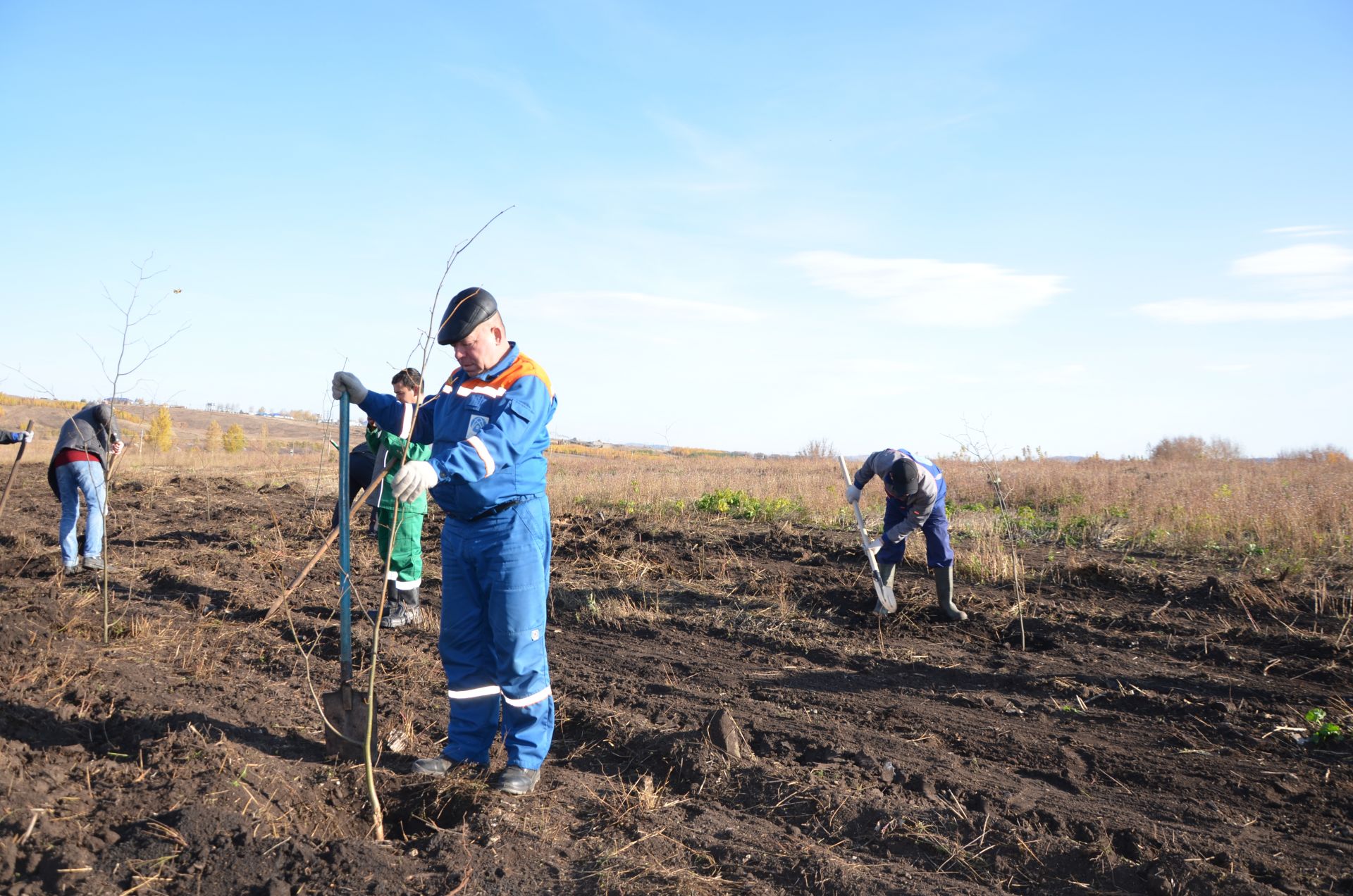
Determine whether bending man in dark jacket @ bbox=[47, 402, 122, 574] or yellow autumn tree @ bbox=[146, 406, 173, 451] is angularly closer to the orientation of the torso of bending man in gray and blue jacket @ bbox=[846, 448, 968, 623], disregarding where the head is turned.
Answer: the bending man in dark jacket

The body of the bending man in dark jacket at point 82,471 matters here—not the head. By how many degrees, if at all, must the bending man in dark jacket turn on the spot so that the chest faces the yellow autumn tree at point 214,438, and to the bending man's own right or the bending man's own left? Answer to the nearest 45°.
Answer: approximately 45° to the bending man's own left

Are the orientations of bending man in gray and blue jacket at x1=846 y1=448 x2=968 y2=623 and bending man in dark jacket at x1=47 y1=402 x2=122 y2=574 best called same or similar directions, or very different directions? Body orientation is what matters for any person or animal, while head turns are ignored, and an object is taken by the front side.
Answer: very different directions

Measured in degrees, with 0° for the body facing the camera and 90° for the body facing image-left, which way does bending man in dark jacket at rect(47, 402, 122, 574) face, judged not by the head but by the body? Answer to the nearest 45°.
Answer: approximately 225°

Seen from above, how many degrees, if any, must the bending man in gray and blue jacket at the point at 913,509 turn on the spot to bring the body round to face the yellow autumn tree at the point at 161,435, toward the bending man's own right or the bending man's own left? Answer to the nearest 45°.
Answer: approximately 135° to the bending man's own right

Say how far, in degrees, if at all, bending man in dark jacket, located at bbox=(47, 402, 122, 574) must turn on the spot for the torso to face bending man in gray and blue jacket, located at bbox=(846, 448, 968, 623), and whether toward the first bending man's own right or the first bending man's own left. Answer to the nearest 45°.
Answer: approximately 90° to the first bending man's own right

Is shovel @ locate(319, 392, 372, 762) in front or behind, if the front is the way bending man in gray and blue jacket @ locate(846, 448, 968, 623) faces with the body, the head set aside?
in front

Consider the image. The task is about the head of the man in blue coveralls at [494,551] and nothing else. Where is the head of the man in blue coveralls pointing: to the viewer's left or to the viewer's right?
to the viewer's left
